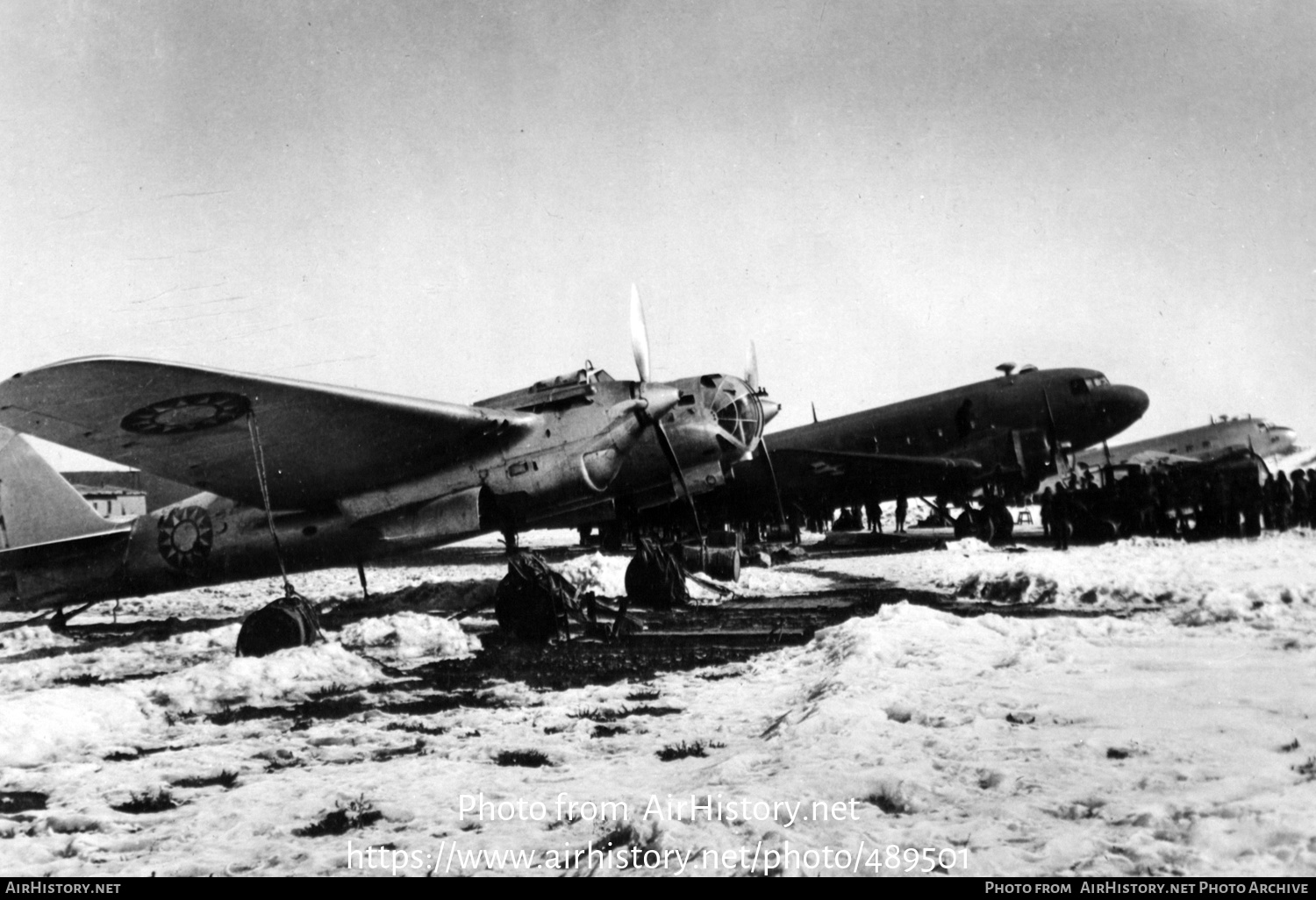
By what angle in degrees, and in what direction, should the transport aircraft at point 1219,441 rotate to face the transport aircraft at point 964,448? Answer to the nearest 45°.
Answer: approximately 90° to its right

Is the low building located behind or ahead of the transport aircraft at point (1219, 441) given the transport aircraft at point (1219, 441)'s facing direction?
behind

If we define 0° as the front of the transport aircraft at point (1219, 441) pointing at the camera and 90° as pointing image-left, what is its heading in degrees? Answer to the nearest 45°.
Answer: approximately 270°

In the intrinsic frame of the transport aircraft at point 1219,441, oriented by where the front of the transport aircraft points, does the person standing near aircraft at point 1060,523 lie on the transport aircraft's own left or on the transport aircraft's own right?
on the transport aircraft's own right

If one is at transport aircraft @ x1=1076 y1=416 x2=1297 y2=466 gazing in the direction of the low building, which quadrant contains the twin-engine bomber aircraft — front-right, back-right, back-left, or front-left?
front-left

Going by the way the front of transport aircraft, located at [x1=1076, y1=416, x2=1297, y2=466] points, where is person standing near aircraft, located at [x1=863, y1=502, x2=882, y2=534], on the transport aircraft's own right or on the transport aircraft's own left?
on the transport aircraft's own right
